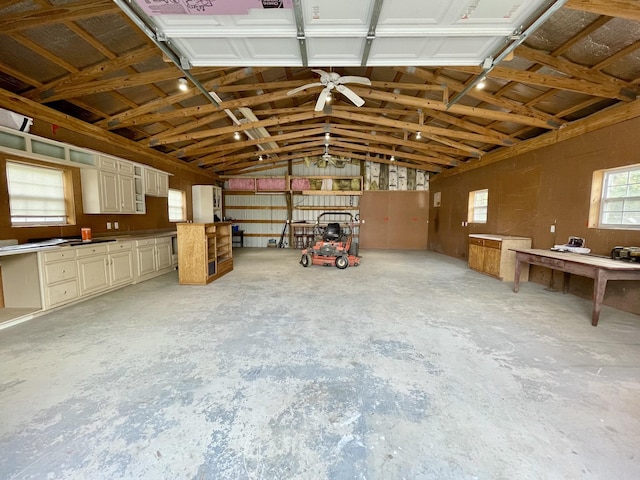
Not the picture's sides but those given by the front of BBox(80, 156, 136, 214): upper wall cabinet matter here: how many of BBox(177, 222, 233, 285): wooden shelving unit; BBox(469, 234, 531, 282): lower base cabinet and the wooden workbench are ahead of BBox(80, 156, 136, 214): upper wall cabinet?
3

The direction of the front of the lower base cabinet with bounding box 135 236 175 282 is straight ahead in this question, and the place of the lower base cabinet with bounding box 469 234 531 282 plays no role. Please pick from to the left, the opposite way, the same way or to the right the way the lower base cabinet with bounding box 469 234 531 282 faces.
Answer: the opposite way

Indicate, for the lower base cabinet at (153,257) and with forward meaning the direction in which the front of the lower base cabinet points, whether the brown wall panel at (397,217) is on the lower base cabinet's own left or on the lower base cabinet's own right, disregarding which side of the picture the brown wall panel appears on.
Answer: on the lower base cabinet's own left

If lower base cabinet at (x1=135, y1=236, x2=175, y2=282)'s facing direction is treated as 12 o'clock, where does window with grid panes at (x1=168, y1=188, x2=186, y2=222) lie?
The window with grid panes is roughly at 8 o'clock from the lower base cabinet.

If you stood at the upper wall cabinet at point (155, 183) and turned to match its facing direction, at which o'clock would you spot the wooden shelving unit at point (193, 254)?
The wooden shelving unit is roughly at 1 o'clock from the upper wall cabinet.

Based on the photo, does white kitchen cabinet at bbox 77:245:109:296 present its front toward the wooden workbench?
yes

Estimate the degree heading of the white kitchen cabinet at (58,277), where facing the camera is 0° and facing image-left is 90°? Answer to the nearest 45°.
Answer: approximately 315°

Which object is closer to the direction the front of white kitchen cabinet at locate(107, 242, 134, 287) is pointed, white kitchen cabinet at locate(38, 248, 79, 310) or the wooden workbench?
the wooden workbench

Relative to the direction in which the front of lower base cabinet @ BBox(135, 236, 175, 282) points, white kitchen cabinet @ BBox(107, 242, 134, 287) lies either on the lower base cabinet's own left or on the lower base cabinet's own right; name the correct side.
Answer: on the lower base cabinet's own right
